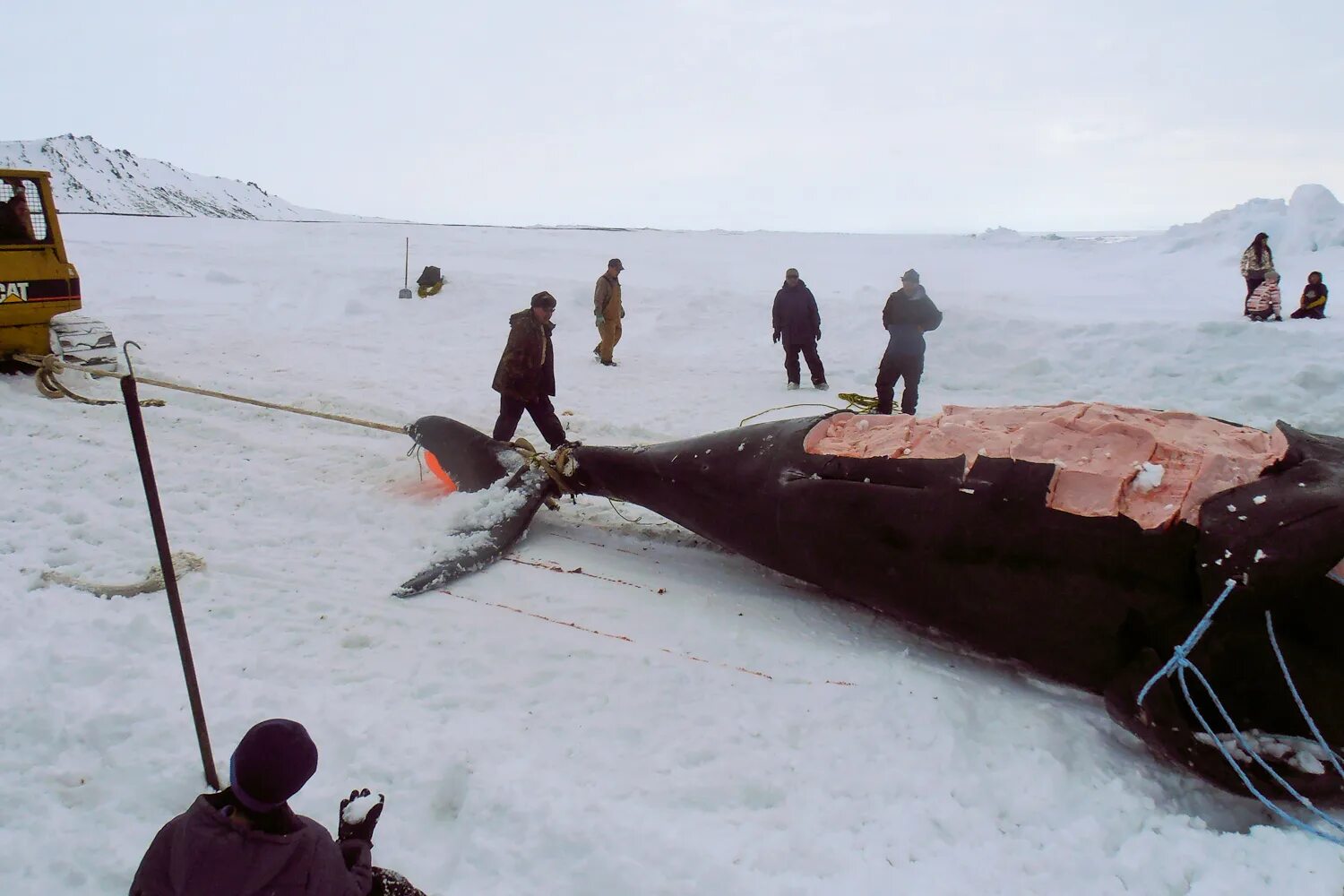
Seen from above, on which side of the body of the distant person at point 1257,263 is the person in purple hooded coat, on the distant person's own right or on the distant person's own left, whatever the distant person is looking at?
on the distant person's own right

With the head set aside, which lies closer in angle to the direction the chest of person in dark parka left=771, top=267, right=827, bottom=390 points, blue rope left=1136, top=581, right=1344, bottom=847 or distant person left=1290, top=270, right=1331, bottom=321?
the blue rope

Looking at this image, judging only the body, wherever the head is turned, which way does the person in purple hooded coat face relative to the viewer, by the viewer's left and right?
facing away from the viewer

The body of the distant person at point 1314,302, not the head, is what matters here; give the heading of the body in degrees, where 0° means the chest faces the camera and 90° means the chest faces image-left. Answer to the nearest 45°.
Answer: approximately 45°

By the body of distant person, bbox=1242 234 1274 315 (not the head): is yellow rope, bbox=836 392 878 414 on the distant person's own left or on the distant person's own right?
on the distant person's own right

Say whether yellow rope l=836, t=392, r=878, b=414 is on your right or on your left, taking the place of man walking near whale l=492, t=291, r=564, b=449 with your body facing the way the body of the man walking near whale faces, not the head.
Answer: on your left
